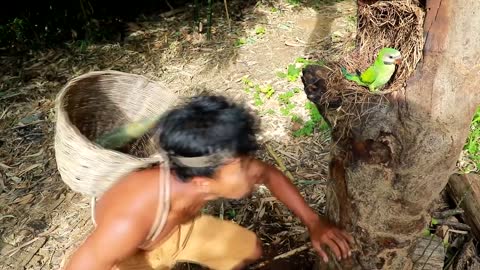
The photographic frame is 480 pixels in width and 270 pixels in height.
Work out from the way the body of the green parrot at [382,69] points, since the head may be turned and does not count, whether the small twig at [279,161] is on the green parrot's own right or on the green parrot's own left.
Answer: on the green parrot's own left

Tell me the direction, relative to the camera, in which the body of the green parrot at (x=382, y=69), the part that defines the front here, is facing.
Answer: to the viewer's right

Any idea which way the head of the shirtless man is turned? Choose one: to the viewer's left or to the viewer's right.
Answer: to the viewer's right

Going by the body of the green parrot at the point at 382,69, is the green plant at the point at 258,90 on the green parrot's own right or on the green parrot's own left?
on the green parrot's own left
